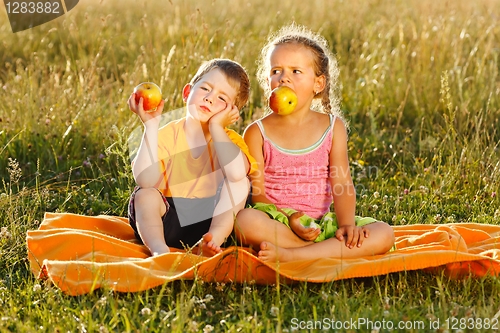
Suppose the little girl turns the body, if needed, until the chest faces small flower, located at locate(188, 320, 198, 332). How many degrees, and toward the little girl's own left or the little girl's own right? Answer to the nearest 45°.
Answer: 0° — they already face it

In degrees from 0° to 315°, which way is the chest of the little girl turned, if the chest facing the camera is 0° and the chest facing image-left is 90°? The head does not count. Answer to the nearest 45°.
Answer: approximately 0°

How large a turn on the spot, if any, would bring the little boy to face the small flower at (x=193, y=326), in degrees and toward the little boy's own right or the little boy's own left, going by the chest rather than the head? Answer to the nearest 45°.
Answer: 0° — they already face it

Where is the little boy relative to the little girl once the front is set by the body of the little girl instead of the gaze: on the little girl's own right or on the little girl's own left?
on the little girl's own right

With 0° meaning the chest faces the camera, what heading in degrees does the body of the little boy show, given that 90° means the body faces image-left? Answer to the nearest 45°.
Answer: approximately 0°

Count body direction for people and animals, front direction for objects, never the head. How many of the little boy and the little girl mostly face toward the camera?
2

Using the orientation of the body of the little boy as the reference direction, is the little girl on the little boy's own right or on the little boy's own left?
on the little boy's own left
